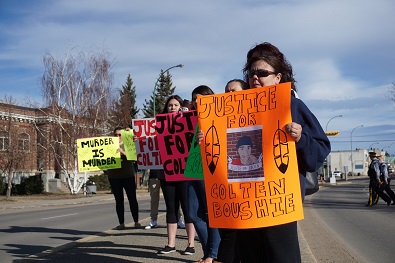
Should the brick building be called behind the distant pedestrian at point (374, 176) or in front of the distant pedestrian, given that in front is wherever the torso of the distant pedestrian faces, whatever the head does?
in front

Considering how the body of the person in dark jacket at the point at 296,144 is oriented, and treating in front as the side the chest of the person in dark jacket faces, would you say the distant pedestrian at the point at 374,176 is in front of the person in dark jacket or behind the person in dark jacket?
behind

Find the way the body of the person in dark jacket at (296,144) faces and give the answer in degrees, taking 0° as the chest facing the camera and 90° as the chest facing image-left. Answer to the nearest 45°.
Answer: approximately 45°

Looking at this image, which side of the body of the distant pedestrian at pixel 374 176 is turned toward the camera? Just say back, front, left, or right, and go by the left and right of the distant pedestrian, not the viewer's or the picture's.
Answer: left

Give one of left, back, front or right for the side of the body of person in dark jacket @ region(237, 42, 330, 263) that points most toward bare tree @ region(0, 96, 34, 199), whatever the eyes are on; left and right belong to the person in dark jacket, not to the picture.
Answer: right

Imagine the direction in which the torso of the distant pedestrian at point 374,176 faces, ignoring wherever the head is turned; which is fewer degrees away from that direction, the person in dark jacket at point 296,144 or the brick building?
the brick building

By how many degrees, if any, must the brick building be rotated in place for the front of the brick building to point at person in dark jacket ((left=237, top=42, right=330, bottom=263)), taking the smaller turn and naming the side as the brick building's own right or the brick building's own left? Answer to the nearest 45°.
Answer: approximately 45° to the brick building's own right

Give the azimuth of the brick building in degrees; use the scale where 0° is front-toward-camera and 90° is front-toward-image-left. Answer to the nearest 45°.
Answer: approximately 315°
